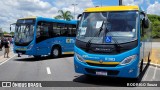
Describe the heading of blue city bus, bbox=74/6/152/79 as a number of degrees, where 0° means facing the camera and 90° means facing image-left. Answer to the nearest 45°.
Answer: approximately 0°

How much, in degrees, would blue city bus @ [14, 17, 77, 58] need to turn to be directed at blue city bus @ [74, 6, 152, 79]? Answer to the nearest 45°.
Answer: approximately 45° to its left

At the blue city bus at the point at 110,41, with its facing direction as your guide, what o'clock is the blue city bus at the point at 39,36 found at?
the blue city bus at the point at 39,36 is roughly at 5 o'clock from the blue city bus at the point at 110,41.

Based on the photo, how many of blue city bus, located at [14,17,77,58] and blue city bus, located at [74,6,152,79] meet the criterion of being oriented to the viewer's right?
0

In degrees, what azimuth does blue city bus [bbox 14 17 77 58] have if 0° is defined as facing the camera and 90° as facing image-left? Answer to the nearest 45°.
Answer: approximately 45°
